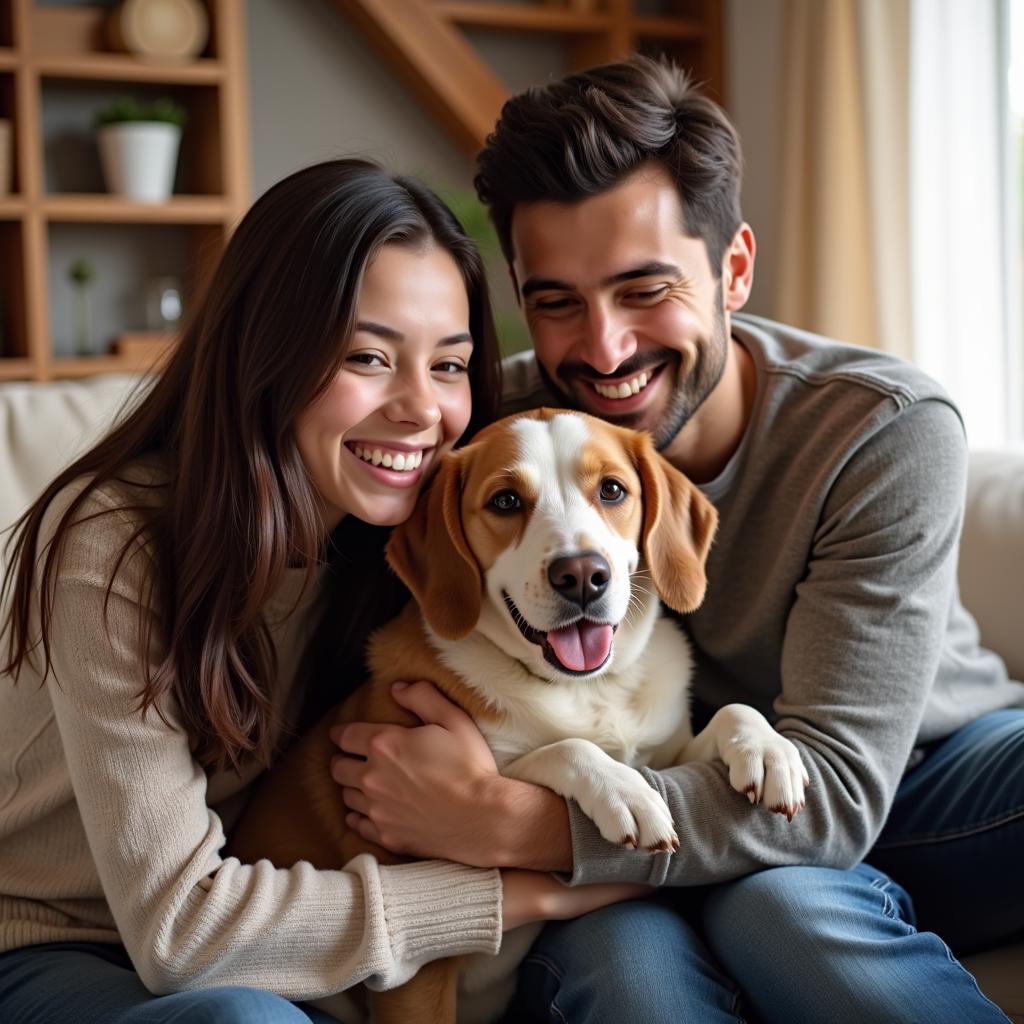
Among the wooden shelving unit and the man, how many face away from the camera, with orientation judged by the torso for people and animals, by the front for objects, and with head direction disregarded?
0

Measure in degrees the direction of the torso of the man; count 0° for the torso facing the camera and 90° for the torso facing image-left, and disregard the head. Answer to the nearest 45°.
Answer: approximately 45°

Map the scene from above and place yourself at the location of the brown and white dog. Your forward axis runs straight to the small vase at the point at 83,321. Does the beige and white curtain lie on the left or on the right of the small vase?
right

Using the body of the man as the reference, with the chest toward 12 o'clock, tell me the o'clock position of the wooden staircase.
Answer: The wooden staircase is roughly at 4 o'clock from the man.

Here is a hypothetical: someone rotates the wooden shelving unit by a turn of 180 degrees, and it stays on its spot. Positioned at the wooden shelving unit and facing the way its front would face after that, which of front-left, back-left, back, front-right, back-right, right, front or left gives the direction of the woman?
back

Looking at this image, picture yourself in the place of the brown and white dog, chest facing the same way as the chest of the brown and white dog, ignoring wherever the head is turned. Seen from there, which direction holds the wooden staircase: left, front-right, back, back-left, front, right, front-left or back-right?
back-left

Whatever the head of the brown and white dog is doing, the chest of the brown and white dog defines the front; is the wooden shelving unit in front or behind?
behind

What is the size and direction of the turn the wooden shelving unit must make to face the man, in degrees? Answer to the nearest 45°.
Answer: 0° — it already faces them

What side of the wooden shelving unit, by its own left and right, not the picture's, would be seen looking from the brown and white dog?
front

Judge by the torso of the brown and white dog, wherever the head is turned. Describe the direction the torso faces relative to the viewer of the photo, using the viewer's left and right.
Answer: facing the viewer and to the right of the viewer
